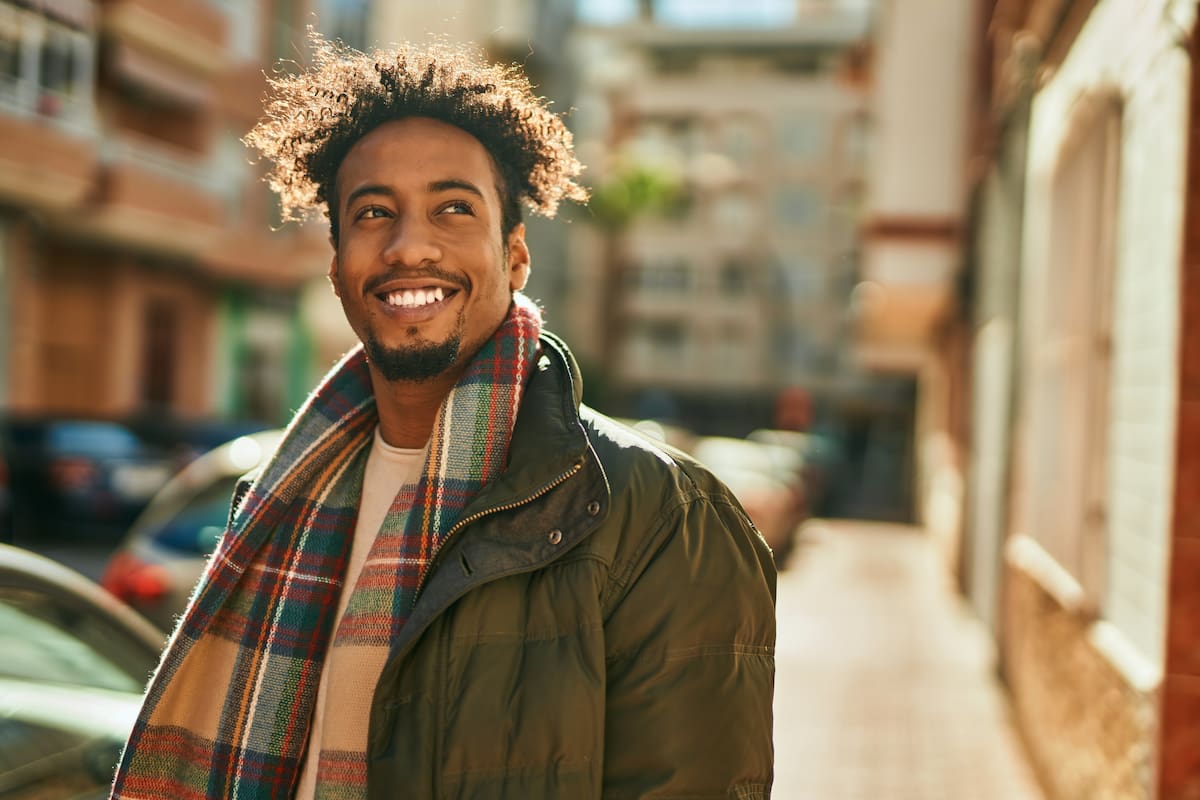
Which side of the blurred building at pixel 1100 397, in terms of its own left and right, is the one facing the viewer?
left

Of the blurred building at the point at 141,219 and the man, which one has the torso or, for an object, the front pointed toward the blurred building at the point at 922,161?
the blurred building at the point at 141,219

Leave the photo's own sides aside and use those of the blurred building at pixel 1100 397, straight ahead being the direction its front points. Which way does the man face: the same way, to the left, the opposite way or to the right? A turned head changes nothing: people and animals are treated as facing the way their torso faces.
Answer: to the left

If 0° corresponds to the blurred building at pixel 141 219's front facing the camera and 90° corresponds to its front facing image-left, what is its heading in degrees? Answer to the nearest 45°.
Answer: approximately 315°

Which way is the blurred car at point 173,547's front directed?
away from the camera

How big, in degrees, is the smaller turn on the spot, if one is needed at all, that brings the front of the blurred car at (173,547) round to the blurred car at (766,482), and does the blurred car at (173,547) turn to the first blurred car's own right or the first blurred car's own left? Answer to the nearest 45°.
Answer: approximately 45° to the first blurred car's own right

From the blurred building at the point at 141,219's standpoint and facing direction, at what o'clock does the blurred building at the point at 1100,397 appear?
the blurred building at the point at 1100,397 is roughly at 1 o'clock from the blurred building at the point at 141,219.

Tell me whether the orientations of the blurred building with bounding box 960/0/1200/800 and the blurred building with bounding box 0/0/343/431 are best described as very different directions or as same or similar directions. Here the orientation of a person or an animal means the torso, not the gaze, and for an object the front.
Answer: very different directions
